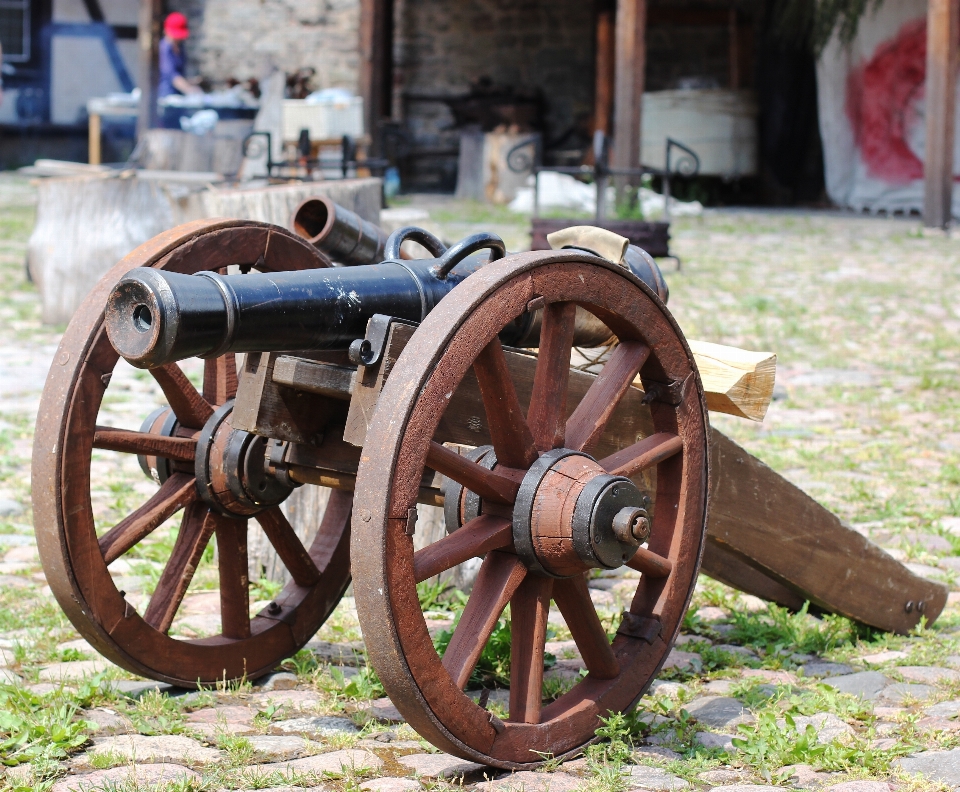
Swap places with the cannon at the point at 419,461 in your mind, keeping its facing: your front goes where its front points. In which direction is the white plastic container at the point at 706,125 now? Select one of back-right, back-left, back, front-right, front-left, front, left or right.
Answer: back-right

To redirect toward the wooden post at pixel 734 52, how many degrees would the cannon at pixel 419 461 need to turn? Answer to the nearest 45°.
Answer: approximately 135° to its right

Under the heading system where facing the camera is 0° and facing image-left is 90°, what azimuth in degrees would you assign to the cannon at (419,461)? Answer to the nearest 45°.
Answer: approximately 45°

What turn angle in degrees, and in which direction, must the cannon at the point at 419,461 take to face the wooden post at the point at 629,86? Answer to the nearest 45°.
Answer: approximately 135° to its right

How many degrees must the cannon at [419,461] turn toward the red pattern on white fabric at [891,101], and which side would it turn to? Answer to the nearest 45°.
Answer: approximately 135° to its right

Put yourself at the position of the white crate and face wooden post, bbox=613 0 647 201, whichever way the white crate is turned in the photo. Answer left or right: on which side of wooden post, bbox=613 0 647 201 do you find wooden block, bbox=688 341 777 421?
right

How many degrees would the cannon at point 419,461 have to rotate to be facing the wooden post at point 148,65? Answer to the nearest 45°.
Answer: approximately 135° to its right

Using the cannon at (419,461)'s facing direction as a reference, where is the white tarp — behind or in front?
behind

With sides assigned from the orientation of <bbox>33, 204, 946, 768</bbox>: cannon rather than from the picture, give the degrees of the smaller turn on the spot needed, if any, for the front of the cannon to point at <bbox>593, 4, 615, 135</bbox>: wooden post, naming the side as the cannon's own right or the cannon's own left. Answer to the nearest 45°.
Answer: approximately 135° to the cannon's own right

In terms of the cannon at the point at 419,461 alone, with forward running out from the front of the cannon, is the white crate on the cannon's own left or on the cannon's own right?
on the cannon's own right

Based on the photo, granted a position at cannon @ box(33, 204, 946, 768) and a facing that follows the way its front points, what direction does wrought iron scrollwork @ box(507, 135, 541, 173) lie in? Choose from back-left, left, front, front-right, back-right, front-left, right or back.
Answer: back-right
